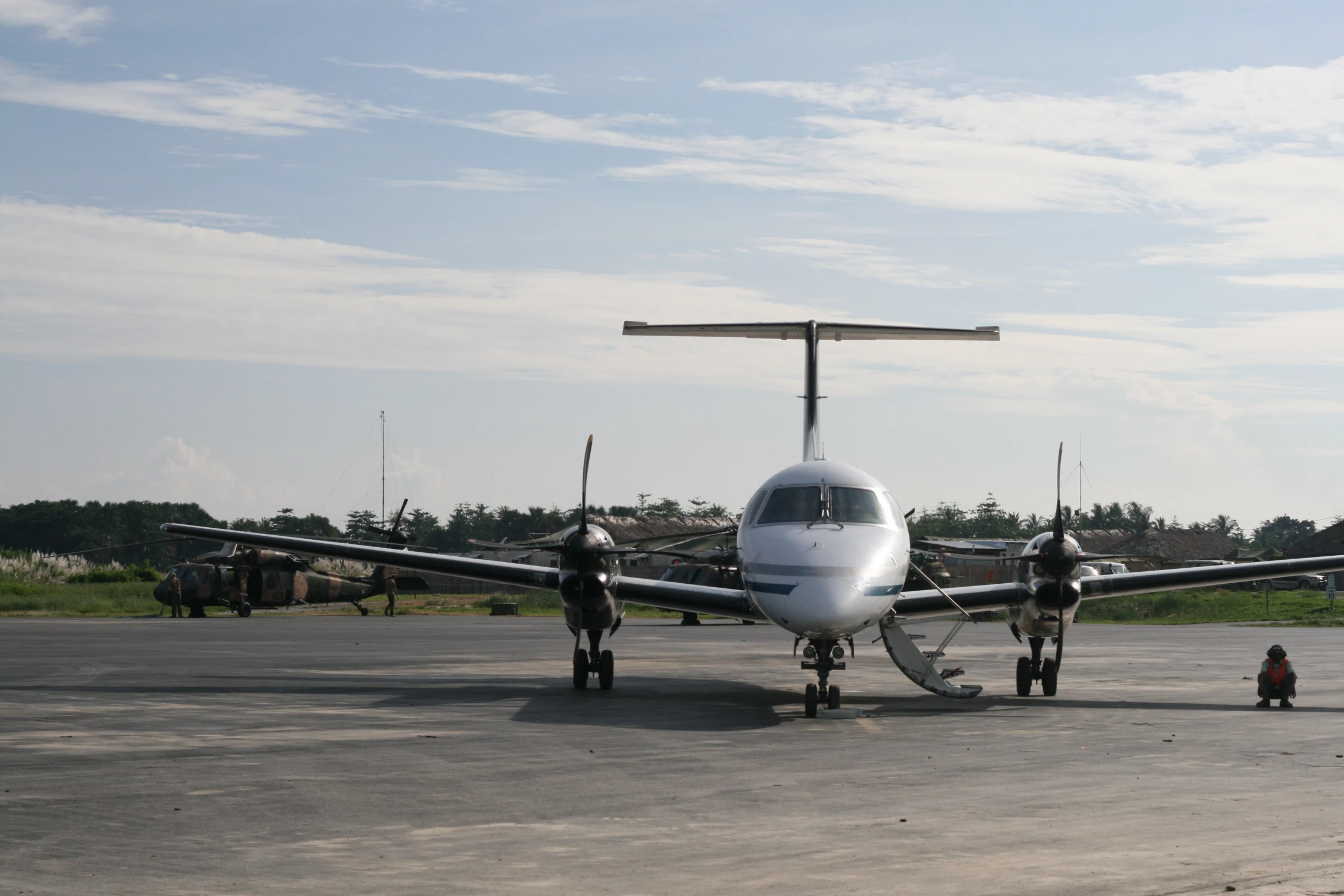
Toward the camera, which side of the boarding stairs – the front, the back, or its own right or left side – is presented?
right

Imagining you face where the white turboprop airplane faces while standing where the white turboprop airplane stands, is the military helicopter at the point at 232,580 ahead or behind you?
behind

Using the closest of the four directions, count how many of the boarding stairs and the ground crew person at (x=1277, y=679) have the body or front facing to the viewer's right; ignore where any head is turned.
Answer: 1

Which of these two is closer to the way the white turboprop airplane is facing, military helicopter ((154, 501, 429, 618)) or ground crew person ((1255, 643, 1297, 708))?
the ground crew person

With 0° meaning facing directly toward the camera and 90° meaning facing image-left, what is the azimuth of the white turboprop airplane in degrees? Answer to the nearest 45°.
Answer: approximately 0°

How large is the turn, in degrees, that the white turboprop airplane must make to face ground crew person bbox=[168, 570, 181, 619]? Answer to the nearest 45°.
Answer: approximately 135° to its right
